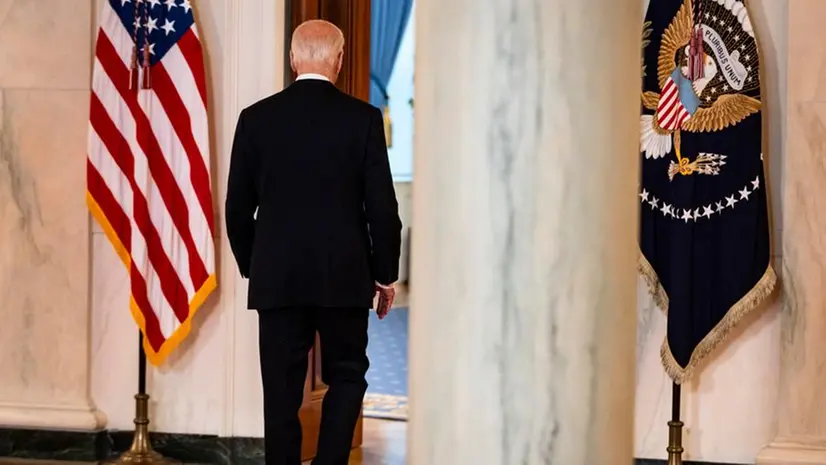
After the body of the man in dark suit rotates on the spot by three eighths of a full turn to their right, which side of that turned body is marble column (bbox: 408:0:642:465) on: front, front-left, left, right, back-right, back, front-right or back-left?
front-right

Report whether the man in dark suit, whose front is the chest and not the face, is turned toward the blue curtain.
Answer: yes

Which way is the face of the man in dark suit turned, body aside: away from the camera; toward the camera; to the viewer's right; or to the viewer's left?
away from the camera

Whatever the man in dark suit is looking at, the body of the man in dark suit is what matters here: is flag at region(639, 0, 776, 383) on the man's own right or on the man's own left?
on the man's own right

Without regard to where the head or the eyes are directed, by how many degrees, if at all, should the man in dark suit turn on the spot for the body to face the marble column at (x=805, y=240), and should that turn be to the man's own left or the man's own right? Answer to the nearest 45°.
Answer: approximately 90° to the man's own right

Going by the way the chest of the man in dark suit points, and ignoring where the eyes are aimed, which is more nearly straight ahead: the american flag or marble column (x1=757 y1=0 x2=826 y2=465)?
the american flag

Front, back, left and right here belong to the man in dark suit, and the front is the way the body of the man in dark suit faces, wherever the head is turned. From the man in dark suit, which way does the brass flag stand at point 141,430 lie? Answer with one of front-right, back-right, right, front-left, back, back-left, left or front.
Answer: front-left

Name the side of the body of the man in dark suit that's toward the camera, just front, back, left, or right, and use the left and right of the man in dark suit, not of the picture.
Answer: back
